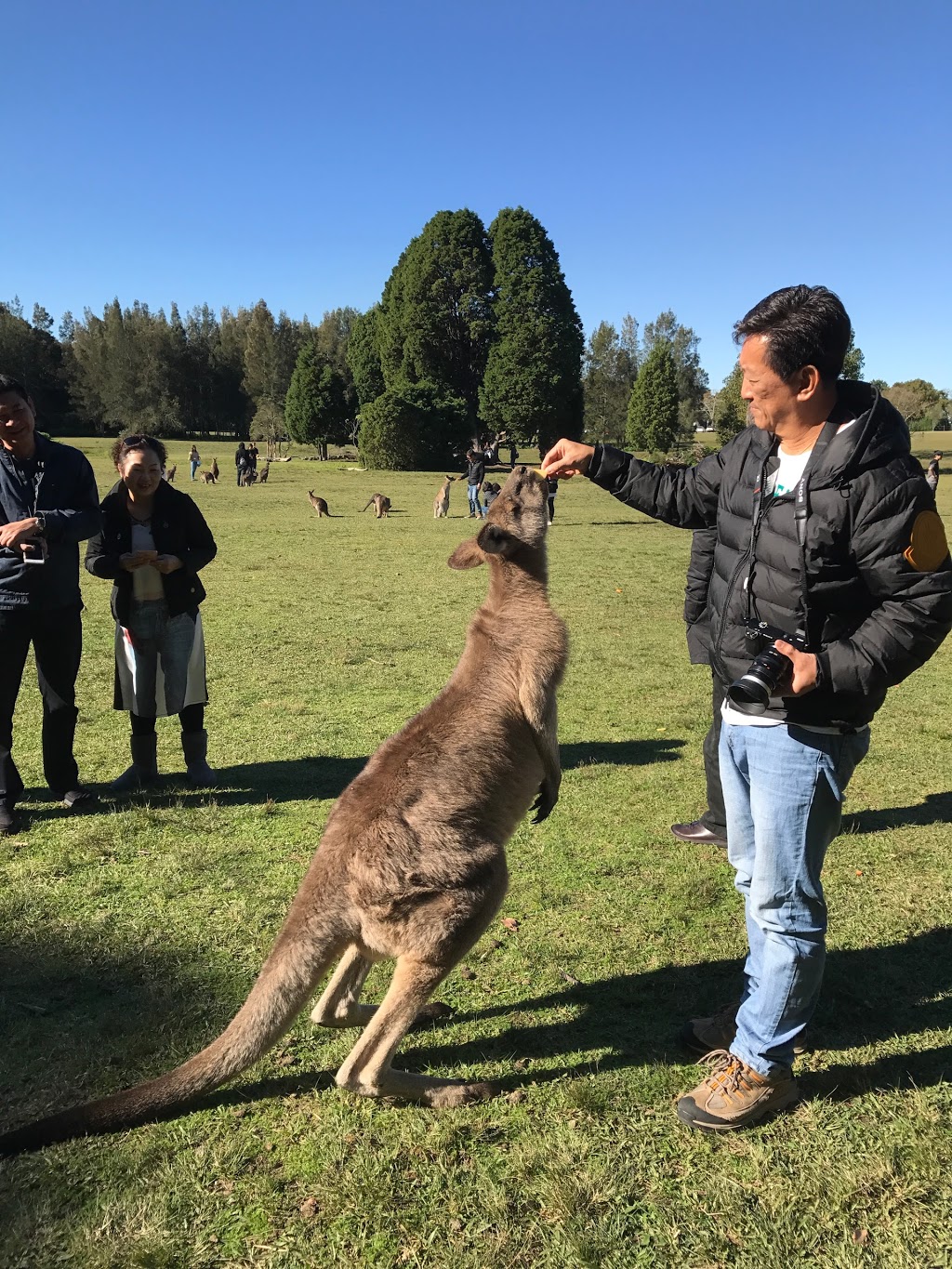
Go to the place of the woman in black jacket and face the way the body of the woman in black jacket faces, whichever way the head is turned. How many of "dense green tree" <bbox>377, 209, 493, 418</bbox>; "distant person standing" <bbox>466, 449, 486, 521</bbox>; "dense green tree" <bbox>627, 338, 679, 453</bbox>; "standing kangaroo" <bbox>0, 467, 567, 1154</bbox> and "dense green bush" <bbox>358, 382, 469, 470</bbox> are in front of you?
1

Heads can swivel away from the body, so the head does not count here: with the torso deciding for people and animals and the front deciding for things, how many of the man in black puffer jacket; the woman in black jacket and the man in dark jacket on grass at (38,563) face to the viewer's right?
0

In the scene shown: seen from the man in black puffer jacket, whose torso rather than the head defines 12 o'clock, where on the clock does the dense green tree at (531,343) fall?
The dense green tree is roughly at 4 o'clock from the man in black puffer jacket.

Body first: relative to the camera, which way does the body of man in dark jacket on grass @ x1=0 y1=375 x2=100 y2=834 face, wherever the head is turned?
toward the camera

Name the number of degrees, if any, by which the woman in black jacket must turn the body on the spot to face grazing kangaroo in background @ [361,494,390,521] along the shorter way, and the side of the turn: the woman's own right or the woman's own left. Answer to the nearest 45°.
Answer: approximately 180°

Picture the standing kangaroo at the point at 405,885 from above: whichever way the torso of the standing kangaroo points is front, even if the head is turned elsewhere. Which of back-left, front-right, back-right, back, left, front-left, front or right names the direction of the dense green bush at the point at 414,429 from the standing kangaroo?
left

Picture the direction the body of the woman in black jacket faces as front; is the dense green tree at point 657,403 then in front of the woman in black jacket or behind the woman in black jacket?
behind

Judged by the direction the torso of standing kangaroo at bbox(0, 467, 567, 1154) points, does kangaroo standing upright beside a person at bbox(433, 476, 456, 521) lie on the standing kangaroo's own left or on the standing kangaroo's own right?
on the standing kangaroo's own left

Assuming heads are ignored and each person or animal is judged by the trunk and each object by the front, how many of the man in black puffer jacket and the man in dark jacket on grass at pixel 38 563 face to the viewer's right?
0

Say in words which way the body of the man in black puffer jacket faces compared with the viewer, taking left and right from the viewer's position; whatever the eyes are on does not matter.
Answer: facing the viewer and to the left of the viewer

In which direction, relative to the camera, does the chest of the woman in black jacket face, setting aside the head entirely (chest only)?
toward the camera

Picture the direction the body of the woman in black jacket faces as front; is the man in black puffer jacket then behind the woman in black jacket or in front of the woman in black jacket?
in front
